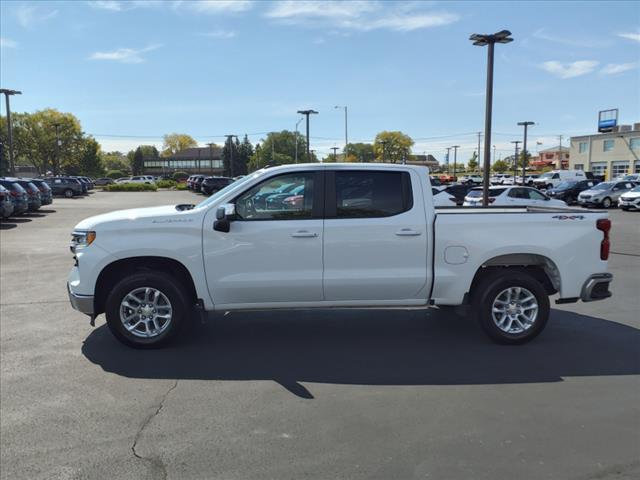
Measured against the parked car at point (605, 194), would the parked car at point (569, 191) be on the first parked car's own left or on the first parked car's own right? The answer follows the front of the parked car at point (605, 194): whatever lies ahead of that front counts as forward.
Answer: on the first parked car's own right

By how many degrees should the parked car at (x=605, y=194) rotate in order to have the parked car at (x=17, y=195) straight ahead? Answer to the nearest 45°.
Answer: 0° — it already faces it

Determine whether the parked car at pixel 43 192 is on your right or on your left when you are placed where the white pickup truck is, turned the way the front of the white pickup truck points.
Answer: on your right

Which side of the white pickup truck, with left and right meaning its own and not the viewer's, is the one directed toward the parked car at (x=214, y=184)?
right

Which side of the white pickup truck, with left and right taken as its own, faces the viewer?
left

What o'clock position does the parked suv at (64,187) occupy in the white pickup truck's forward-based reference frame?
The parked suv is roughly at 2 o'clock from the white pickup truck.

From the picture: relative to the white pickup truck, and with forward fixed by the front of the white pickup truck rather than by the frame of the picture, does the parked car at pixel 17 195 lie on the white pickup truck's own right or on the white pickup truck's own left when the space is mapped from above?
on the white pickup truck's own right

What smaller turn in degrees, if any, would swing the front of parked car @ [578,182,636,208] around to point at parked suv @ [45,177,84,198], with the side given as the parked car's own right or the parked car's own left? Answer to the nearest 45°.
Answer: approximately 45° to the parked car's own right

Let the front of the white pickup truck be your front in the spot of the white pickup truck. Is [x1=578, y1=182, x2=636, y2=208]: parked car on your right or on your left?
on your right
